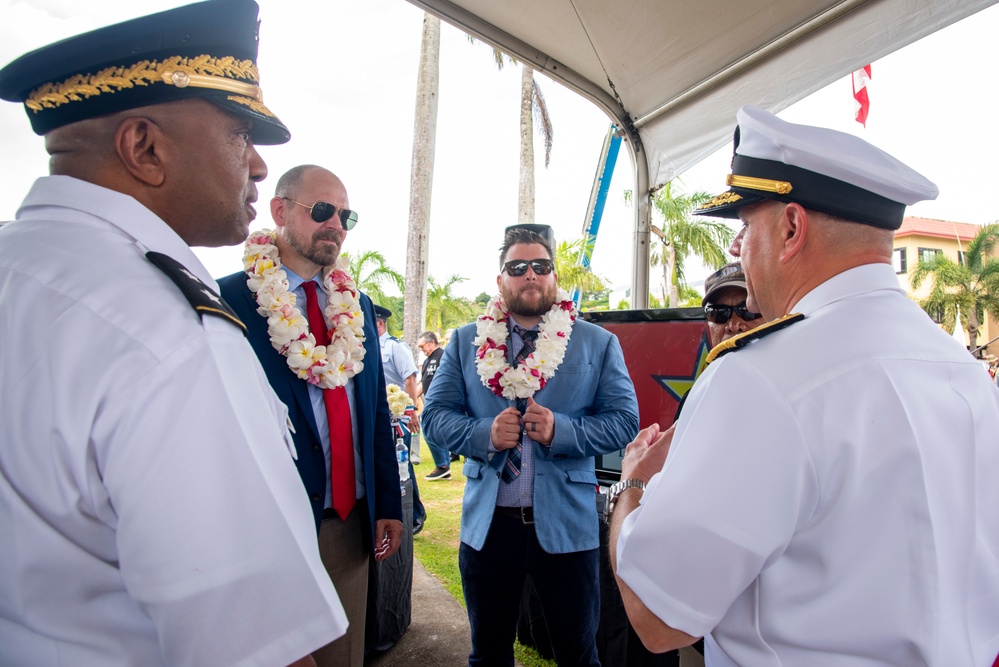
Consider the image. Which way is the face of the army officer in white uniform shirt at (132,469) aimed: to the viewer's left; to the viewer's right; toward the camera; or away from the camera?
to the viewer's right

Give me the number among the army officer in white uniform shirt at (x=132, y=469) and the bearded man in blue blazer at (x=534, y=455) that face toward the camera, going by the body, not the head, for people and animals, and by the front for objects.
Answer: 1

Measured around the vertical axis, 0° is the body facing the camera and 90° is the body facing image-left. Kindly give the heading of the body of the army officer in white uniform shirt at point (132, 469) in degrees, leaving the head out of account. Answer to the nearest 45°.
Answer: approximately 225°

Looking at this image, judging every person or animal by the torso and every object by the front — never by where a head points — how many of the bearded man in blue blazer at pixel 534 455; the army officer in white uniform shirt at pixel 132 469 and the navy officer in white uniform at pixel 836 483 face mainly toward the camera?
1

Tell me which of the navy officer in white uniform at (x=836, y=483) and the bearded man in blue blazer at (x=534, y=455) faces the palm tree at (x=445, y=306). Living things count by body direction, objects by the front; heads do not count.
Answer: the navy officer in white uniform

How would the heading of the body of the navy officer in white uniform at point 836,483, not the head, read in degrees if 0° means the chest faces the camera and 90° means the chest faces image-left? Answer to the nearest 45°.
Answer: approximately 135°

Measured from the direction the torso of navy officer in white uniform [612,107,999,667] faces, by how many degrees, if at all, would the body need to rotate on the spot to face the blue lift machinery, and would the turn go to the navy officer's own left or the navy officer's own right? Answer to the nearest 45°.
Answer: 0° — they already face it

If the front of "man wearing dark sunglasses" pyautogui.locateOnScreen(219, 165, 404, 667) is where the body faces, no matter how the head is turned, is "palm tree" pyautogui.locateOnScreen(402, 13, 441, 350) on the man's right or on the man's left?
on the man's left

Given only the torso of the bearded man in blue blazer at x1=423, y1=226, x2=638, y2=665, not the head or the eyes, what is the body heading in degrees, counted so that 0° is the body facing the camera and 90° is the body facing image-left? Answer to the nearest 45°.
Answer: approximately 0°

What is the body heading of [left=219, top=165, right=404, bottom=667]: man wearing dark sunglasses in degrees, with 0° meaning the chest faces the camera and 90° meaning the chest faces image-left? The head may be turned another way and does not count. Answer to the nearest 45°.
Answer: approximately 315°

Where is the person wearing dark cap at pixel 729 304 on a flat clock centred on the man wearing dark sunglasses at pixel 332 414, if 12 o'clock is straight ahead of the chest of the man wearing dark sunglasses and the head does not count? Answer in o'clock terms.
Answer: The person wearing dark cap is roughly at 11 o'clock from the man wearing dark sunglasses.

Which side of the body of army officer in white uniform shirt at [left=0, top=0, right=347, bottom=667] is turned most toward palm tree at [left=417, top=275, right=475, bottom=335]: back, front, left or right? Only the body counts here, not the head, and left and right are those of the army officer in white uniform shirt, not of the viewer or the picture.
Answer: front

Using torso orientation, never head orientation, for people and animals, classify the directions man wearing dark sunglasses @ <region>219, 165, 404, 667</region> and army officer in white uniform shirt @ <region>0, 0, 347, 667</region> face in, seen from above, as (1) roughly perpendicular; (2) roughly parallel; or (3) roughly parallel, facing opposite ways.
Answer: roughly perpendicular

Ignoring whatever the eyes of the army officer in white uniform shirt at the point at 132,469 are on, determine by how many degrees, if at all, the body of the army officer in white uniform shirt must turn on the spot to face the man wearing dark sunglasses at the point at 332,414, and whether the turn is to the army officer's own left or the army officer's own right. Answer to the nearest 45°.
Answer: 0° — they already face them
